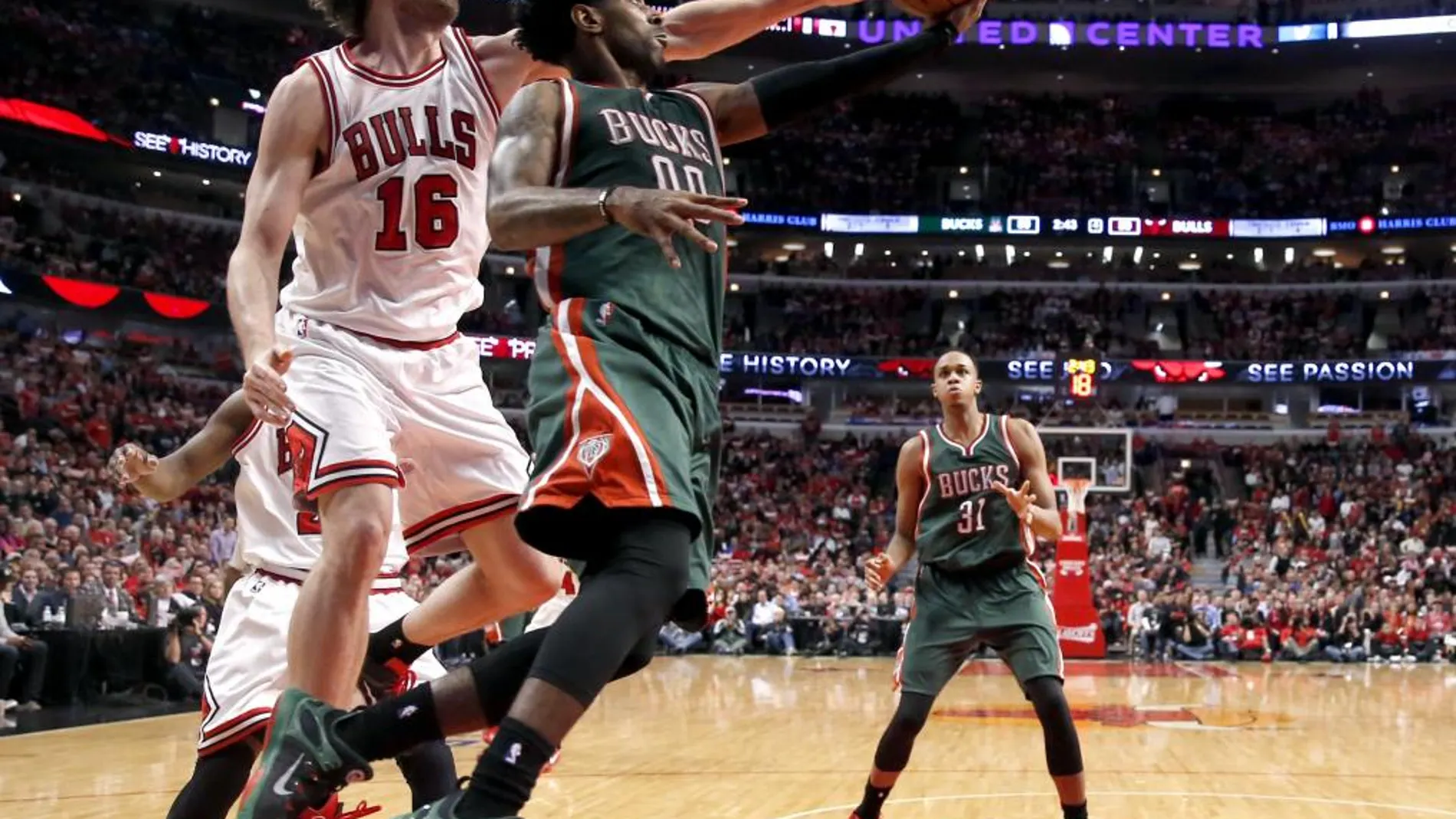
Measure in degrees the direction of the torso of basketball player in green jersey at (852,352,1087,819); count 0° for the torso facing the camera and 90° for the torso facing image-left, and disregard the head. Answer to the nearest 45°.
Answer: approximately 0°

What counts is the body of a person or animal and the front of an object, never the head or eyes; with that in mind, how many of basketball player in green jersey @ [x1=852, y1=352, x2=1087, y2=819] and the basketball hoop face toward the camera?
2

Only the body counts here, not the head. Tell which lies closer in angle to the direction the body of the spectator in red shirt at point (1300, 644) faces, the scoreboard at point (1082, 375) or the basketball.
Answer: the basketball

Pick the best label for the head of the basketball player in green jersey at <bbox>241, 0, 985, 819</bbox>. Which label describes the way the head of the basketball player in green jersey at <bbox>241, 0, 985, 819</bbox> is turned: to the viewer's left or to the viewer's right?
to the viewer's right

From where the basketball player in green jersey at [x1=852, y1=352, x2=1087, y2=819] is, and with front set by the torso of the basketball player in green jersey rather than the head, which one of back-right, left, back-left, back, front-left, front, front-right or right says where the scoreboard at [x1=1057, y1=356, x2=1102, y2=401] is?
back

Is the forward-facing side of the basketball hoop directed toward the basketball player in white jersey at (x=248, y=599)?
yes

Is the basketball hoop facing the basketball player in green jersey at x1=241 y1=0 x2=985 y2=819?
yes

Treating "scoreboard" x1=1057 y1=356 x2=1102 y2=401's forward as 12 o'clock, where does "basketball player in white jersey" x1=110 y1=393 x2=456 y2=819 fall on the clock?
The basketball player in white jersey is roughly at 12 o'clock from the scoreboard.

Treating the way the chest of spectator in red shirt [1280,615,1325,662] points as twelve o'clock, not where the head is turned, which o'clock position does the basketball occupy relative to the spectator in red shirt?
The basketball is roughly at 12 o'clock from the spectator in red shirt.

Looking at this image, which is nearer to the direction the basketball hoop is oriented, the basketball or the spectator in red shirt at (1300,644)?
the basketball
